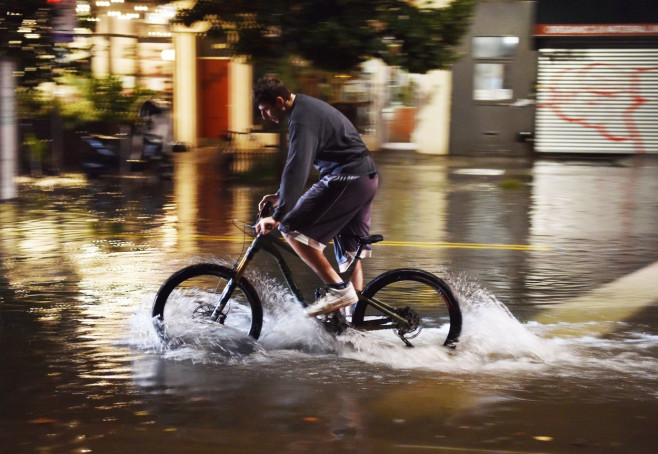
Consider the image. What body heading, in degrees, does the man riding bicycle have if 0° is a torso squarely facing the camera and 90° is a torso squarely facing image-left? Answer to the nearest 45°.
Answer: approximately 90°

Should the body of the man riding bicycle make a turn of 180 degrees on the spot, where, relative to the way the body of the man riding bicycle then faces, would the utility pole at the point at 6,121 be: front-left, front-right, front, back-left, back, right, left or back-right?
back-left

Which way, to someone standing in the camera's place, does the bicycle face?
facing to the left of the viewer

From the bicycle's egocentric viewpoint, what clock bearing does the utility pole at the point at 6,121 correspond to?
The utility pole is roughly at 2 o'clock from the bicycle.

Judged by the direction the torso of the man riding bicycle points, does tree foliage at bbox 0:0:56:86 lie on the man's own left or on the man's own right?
on the man's own right
